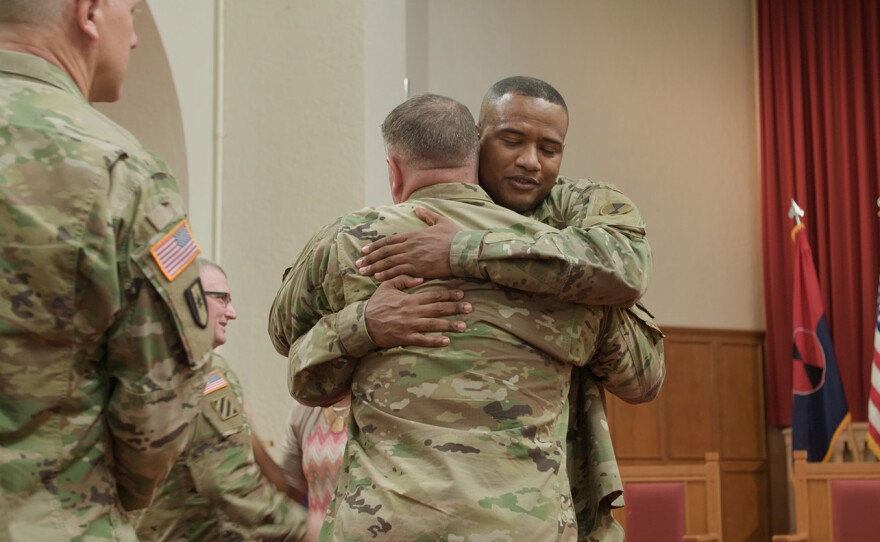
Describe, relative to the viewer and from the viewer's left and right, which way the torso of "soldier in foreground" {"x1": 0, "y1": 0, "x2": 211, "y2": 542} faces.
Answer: facing away from the viewer and to the right of the viewer

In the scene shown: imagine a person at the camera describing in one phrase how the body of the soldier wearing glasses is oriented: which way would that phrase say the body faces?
to the viewer's right

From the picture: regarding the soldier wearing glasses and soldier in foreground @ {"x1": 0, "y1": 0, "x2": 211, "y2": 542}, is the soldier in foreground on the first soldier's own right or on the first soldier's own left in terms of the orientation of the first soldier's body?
on the first soldier's own right

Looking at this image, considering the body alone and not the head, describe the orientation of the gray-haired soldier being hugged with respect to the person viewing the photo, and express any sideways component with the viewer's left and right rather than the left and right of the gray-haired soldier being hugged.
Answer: facing away from the viewer

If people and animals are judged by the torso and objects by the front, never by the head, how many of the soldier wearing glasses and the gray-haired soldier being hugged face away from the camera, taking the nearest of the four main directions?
1

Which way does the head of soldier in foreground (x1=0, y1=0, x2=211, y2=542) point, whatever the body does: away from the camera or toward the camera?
away from the camera

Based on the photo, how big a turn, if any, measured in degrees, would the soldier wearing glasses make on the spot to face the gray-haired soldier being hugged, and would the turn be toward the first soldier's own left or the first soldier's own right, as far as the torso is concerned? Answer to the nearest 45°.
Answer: approximately 45° to the first soldier's own right

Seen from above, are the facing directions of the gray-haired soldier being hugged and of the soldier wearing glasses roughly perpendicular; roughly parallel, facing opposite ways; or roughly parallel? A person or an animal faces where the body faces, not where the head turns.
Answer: roughly perpendicular

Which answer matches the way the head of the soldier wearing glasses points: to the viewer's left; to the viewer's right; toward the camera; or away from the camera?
to the viewer's right
